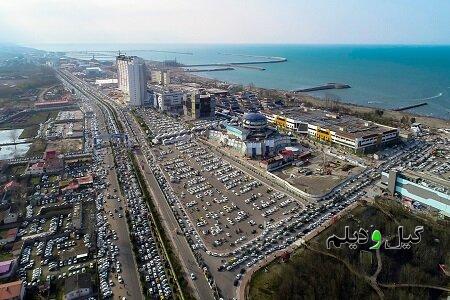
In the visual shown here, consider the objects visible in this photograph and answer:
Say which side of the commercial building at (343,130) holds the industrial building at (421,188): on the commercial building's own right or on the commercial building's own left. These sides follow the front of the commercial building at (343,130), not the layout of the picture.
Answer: on the commercial building's own left

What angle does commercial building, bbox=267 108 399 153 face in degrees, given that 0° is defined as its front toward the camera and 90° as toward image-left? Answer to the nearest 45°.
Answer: approximately 45°

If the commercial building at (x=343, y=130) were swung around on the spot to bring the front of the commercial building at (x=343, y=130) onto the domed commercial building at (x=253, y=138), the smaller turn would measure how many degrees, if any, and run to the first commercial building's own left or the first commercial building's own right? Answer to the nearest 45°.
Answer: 0° — it already faces it
